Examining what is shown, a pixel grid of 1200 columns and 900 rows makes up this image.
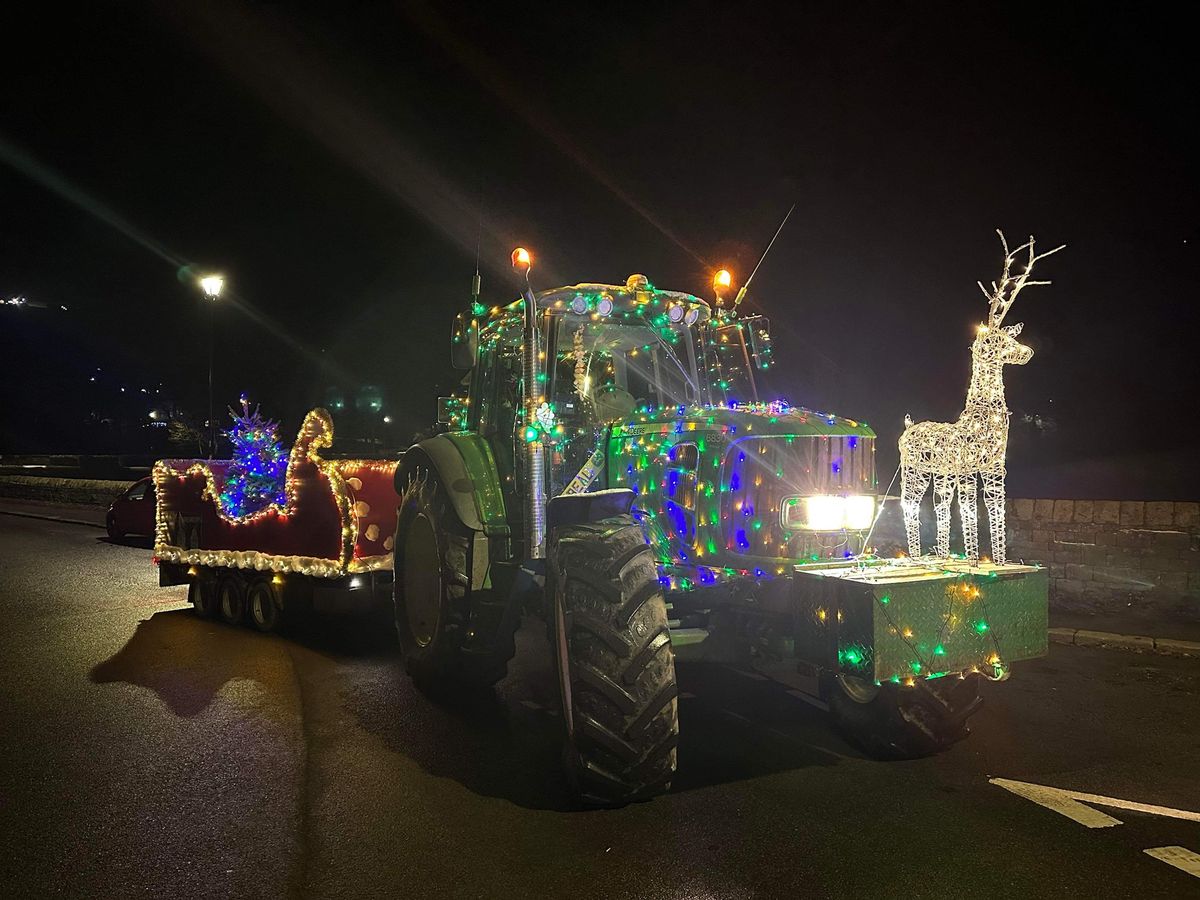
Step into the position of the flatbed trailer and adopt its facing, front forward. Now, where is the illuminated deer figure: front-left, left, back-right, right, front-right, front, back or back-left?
front

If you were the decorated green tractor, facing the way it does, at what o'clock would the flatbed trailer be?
The flatbed trailer is roughly at 6 o'clock from the decorated green tractor.

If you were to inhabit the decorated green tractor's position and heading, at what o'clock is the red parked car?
The red parked car is roughly at 6 o'clock from the decorated green tractor.

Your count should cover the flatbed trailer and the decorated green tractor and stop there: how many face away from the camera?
0

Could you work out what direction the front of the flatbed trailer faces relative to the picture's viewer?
facing the viewer and to the right of the viewer

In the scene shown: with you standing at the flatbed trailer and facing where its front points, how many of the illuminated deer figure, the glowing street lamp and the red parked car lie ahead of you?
1

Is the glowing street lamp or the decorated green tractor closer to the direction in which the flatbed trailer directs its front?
the decorated green tractor

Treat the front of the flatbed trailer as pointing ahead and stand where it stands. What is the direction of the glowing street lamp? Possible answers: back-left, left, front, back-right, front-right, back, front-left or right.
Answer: back-left

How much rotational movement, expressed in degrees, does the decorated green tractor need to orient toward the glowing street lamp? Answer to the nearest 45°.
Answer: approximately 180°

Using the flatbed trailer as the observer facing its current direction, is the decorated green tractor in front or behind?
in front
